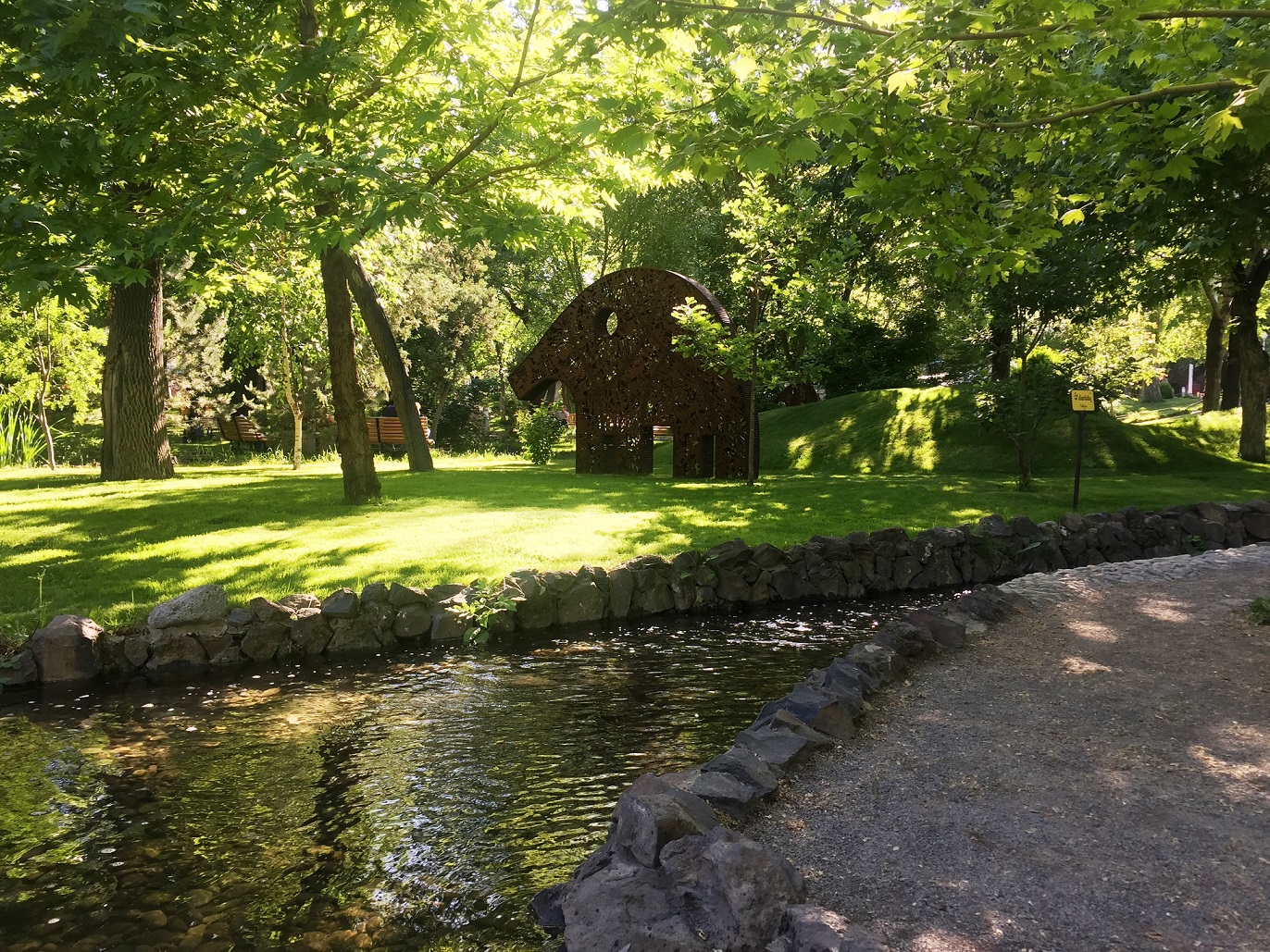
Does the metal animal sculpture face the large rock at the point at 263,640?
no

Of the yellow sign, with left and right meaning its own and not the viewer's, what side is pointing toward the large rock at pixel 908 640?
front

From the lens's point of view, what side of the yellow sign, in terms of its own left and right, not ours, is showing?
front

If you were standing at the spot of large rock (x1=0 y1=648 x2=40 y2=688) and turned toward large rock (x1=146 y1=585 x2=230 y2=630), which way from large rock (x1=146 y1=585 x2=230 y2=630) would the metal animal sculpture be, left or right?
left

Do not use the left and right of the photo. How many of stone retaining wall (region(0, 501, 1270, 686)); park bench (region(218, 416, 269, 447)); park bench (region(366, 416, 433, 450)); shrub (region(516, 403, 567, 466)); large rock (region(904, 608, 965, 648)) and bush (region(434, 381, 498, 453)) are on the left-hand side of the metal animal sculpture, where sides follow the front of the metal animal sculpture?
2

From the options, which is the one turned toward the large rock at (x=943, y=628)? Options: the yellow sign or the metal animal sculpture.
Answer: the yellow sign

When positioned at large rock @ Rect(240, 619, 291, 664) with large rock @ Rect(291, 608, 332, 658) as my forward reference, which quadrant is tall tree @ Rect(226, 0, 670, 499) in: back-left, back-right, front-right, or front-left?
front-left

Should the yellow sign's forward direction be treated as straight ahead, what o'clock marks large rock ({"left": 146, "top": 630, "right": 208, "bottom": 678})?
The large rock is roughly at 1 o'clock from the yellow sign.

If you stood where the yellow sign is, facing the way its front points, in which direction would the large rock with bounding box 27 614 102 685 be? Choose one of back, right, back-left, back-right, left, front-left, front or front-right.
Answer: front-right

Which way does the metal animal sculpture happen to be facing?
to the viewer's left

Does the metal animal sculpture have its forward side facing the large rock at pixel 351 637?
no

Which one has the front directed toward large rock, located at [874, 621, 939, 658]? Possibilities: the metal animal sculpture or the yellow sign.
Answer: the yellow sign

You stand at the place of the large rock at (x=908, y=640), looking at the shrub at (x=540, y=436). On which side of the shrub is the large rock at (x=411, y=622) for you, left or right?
left

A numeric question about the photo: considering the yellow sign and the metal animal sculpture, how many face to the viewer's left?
1

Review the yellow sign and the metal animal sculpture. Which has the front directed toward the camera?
the yellow sign

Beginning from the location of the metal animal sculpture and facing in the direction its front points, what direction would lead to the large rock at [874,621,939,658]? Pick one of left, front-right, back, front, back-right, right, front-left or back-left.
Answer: left
